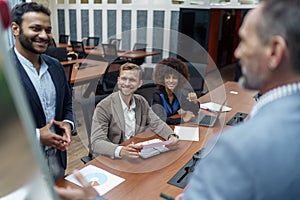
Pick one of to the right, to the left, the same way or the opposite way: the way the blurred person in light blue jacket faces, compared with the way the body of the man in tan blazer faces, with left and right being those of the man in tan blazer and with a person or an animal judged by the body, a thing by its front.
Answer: the opposite way

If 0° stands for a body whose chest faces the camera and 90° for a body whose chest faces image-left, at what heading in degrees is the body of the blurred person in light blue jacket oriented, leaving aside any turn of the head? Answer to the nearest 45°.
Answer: approximately 135°

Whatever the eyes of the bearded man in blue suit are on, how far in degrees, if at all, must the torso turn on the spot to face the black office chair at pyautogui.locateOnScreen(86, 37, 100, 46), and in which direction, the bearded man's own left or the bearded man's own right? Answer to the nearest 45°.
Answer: approximately 135° to the bearded man's own left

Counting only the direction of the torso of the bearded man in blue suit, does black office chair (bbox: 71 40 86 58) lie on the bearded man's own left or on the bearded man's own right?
on the bearded man's own left

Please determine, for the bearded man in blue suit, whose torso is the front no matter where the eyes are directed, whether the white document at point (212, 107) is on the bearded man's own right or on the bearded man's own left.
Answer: on the bearded man's own left

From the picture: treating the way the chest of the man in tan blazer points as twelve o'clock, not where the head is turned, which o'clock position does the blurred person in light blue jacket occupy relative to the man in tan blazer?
The blurred person in light blue jacket is roughly at 1 o'clock from the man in tan blazer.
